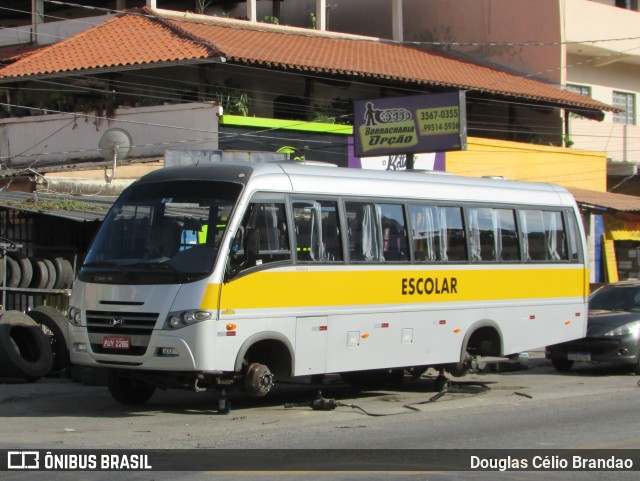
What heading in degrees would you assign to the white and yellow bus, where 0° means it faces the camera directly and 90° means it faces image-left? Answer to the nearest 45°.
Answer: approximately 45°

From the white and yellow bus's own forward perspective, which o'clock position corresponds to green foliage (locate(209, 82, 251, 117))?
The green foliage is roughly at 4 o'clock from the white and yellow bus.

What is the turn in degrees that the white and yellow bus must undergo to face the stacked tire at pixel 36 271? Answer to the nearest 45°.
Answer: approximately 90° to its right

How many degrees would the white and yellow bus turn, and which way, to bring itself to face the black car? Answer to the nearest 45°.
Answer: approximately 180°

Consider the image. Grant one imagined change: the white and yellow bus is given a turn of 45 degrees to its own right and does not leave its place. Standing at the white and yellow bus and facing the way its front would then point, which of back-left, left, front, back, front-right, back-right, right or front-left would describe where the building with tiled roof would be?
right

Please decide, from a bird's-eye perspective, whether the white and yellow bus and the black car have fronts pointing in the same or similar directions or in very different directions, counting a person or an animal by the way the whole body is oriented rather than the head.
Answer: same or similar directions

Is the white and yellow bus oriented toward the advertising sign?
no

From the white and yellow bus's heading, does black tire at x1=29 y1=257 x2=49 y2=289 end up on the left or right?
on its right

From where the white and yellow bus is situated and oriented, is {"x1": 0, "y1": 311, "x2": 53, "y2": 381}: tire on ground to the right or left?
on its right
